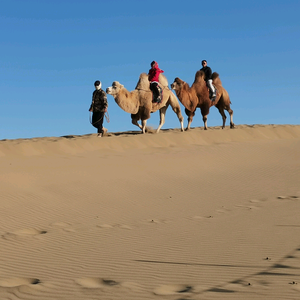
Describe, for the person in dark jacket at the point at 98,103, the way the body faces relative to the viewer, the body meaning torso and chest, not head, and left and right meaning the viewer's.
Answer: facing the viewer and to the left of the viewer

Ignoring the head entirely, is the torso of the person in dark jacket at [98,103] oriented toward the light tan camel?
no

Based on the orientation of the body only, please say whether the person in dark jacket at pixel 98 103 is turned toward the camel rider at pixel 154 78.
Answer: no

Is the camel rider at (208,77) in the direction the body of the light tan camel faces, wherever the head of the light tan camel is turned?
no

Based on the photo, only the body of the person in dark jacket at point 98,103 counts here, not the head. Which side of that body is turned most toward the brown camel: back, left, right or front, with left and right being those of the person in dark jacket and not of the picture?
back

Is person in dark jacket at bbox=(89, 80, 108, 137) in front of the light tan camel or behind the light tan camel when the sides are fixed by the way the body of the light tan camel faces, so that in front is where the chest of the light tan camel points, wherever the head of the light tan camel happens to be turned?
in front

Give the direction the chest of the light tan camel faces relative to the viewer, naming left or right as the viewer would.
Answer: facing to the left of the viewer

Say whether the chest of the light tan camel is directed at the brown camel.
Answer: no
